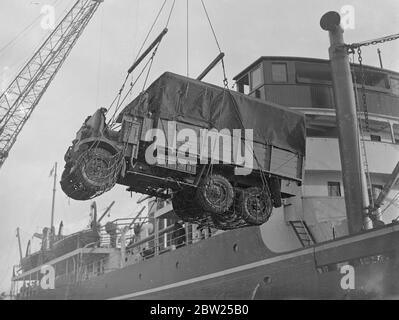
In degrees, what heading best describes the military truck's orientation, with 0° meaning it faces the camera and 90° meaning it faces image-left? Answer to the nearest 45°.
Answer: approximately 45°
